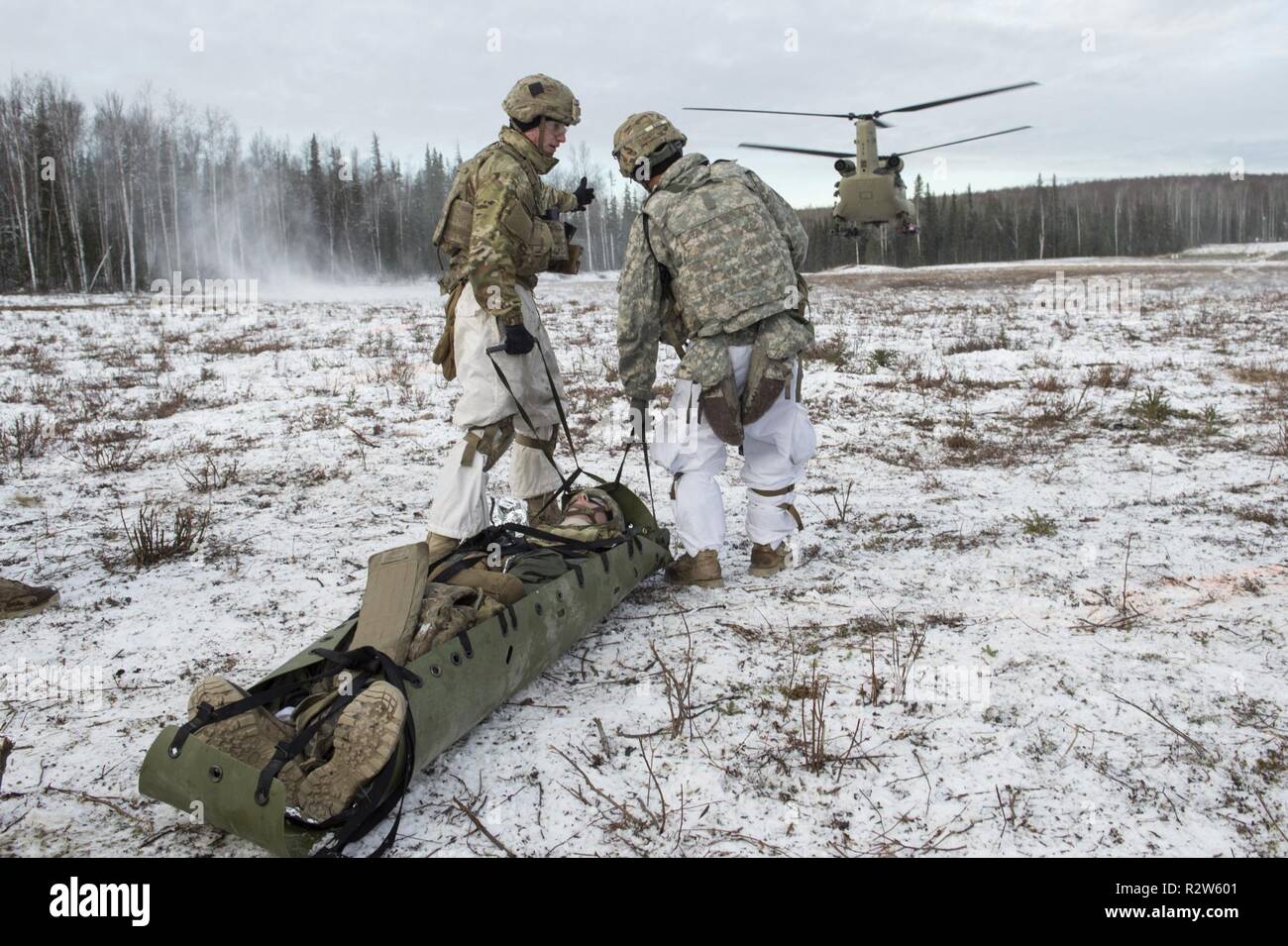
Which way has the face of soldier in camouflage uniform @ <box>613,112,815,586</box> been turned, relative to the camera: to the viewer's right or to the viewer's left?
to the viewer's left

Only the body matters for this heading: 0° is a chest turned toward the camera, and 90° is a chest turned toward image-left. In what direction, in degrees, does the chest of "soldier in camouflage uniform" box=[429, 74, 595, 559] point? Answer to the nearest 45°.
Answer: approximately 270°

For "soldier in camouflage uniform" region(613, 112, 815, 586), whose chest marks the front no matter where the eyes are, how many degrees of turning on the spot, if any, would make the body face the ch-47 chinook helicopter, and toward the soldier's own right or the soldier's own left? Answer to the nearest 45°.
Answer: approximately 45° to the soldier's own right

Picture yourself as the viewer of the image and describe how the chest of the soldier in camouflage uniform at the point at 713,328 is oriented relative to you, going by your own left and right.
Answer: facing away from the viewer and to the left of the viewer

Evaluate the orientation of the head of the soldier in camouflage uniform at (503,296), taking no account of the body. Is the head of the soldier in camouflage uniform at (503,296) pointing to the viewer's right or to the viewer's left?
to the viewer's right

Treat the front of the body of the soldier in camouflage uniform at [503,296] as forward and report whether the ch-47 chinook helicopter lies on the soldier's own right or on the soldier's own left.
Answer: on the soldier's own left
